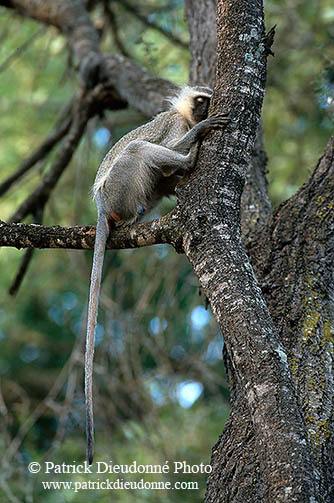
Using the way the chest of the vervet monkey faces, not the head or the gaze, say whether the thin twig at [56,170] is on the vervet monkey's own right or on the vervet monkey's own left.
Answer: on the vervet monkey's own left

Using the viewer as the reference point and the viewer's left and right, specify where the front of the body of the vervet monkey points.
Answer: facing to the right of the viewer
